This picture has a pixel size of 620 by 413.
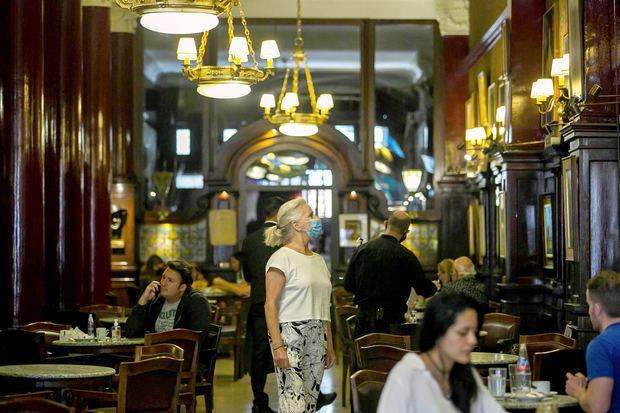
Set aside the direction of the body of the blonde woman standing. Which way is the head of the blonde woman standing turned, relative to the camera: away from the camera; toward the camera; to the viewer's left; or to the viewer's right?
to the viewer's right

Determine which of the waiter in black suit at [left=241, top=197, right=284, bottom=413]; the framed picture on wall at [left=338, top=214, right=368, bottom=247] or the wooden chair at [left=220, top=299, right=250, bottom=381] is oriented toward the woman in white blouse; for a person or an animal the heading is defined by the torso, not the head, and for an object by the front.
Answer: the framed picture on wall

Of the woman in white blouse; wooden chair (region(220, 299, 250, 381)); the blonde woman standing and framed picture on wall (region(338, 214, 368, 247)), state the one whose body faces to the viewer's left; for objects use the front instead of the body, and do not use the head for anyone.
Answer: the wooden chair

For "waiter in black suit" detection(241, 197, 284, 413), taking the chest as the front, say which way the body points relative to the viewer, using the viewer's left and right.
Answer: facing away from the viewer

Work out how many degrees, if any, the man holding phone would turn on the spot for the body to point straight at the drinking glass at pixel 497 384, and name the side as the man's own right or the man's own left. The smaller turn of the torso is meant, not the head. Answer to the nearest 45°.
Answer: approximately 90° to the man's own left

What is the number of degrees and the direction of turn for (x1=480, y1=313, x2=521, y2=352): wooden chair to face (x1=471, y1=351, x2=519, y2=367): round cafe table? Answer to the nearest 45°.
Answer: approximately 45° to its left

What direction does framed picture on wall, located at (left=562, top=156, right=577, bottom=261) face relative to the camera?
to the viewer's left

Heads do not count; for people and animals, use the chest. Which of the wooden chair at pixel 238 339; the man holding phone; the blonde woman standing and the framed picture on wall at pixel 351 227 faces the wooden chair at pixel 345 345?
the framed picture on wall

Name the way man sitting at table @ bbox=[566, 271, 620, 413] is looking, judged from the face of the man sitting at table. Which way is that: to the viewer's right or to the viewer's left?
to the viewer's left

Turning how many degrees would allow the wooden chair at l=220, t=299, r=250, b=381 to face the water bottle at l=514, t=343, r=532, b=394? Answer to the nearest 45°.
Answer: approximately 90° to its left

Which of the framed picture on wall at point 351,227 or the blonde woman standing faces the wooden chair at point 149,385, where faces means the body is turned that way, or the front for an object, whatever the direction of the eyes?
the framed picture on wall

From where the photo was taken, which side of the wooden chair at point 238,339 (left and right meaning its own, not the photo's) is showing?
left
